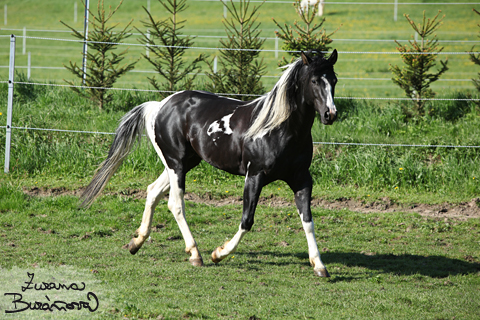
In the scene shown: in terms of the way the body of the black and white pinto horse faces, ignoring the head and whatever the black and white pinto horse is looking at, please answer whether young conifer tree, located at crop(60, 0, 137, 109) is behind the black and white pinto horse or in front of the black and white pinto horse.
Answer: behind

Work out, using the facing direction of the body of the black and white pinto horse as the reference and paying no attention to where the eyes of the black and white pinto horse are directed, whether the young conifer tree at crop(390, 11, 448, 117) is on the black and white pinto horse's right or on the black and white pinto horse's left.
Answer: on the black and white pinto horse's left

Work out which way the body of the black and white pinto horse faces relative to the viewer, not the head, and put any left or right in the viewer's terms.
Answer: facing the viewer and to the right of the viewer
